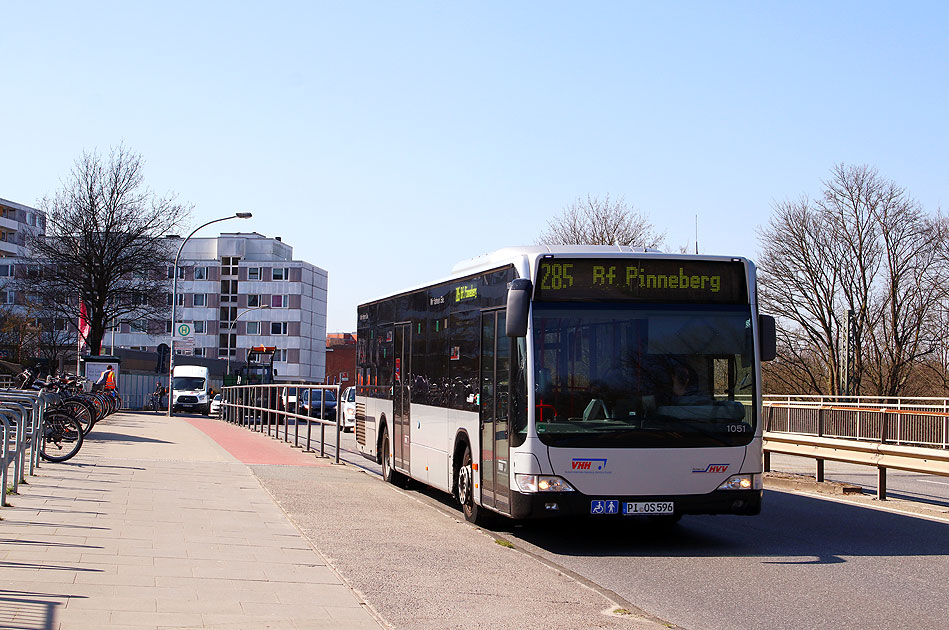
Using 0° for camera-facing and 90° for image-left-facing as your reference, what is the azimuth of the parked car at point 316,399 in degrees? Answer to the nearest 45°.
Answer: approximately 0°

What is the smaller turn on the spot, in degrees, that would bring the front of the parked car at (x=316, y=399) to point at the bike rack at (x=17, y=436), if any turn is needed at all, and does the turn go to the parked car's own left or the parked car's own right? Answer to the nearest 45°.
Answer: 0° — it already faces it

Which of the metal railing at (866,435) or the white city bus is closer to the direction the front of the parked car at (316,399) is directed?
the white city bus

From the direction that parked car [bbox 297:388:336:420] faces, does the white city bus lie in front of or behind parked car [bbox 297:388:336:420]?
in front

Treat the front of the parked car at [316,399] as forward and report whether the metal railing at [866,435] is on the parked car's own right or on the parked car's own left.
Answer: on the parked car's own left
